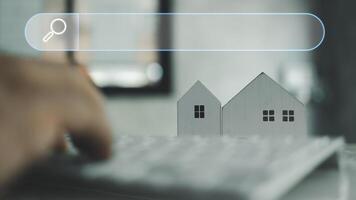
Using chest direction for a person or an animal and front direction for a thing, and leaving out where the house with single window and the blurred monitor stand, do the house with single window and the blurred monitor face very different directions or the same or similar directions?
same or similar directions

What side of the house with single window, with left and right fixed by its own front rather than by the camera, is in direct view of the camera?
front

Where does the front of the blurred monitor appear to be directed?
toward the camera

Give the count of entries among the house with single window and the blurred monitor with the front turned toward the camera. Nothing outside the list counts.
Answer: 2

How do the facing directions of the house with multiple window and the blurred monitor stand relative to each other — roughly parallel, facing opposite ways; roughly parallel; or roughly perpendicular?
roughly parallel

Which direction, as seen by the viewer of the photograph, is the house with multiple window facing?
facing the viewer
